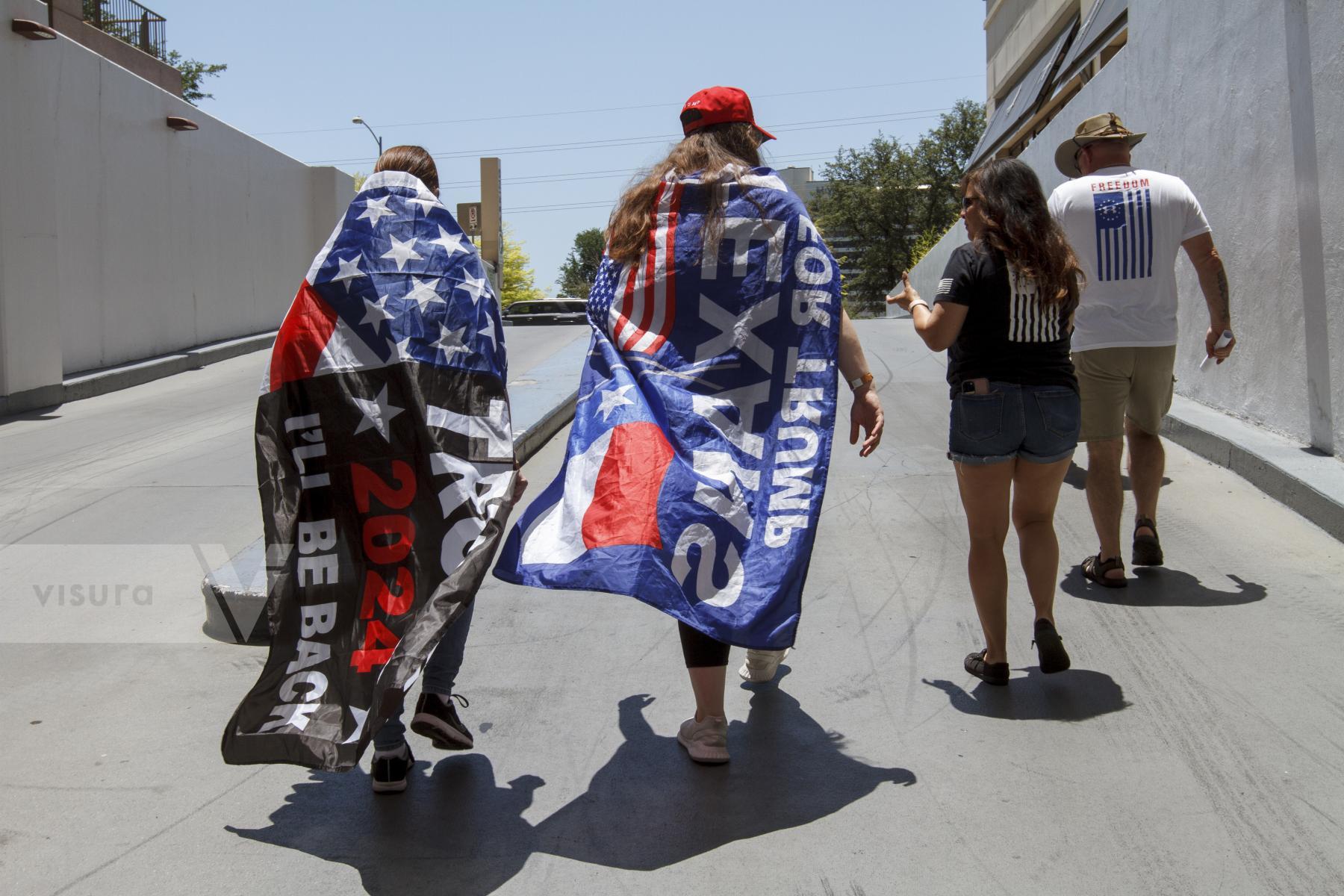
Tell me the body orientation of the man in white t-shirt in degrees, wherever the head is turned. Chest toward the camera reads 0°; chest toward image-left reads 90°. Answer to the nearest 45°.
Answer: approximately 180°

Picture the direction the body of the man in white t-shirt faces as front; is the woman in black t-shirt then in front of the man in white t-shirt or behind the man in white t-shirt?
behind

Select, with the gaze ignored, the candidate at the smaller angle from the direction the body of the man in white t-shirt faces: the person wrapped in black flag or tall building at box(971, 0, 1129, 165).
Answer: the tall building

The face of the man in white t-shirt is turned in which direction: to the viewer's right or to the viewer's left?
to the viewer's left

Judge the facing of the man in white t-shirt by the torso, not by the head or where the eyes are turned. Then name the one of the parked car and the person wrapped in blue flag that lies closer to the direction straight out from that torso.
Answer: the parked car

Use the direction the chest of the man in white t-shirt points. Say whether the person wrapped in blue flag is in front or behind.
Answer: behind

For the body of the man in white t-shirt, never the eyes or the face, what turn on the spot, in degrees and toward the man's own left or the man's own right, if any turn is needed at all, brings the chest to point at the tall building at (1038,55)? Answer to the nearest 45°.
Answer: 0° — they already face it

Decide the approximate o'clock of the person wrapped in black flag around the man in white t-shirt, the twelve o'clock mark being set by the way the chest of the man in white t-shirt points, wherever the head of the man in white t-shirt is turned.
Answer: The person wrapped in black flag is roughly at 7 o'clock from the man in white t-shirt.
